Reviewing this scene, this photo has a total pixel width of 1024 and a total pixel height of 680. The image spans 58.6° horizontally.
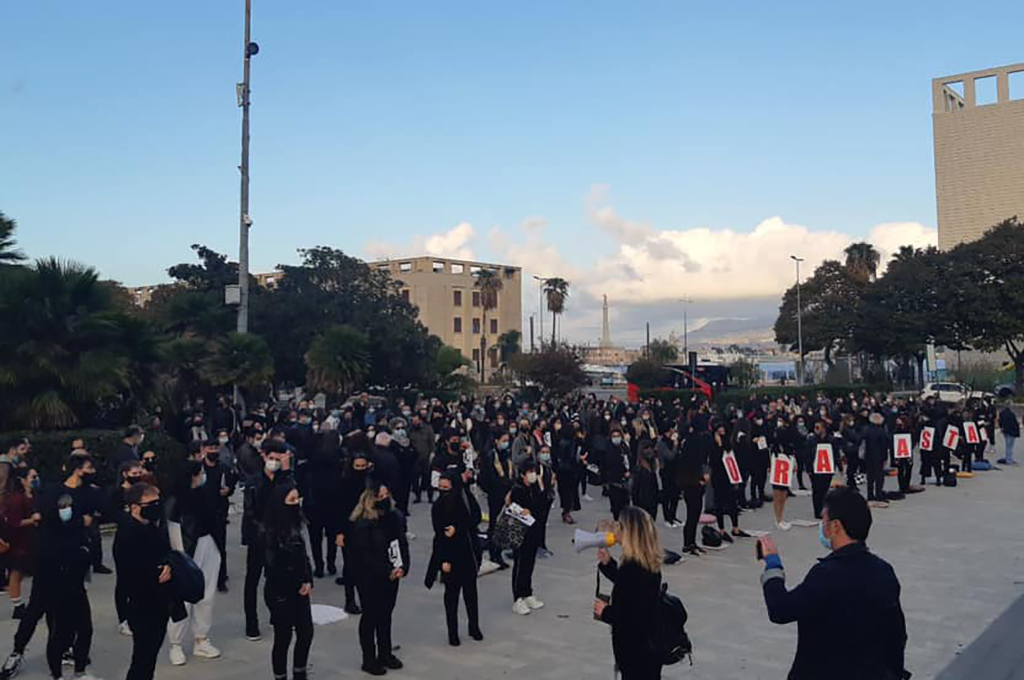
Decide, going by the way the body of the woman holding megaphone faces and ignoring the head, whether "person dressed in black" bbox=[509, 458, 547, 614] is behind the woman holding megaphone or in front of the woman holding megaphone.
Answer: in front

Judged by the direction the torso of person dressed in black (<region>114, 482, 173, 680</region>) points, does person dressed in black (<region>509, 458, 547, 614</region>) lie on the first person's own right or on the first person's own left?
on the first person's own left

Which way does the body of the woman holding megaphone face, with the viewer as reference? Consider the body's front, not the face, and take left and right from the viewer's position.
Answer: facing away from the viewer and to the left of the viewer

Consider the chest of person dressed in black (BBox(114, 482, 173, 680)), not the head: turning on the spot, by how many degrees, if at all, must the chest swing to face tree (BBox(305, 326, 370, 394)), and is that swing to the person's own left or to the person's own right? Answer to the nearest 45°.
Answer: approximately 135° to the person's own left

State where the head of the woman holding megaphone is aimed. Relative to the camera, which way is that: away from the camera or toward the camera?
away from the camera

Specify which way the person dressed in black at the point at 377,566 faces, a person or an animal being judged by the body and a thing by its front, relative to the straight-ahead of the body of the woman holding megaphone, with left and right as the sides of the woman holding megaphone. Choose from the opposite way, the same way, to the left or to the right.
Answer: the opposite way

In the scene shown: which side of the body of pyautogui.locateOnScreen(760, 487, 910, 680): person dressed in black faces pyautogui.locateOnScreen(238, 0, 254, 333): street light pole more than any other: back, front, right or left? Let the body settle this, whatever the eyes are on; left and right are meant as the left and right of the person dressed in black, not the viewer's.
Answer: front

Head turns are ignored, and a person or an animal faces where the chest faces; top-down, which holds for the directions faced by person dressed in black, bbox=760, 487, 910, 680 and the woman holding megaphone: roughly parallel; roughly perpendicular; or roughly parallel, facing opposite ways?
roughly parallel

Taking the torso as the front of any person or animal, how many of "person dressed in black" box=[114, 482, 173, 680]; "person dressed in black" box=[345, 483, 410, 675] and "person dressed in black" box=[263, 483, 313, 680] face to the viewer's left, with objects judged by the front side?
0

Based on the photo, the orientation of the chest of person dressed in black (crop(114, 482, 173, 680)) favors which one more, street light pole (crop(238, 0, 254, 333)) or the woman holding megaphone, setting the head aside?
the woman holding megaphone

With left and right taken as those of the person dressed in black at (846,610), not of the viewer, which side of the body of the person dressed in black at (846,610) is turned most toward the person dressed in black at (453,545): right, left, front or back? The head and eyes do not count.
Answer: front

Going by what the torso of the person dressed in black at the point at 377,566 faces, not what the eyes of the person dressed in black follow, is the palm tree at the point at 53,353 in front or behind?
behind

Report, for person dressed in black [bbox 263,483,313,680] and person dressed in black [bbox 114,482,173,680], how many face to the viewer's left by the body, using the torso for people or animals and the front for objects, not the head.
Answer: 0

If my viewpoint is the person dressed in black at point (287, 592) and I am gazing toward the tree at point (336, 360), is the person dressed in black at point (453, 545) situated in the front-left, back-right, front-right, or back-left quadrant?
front-right

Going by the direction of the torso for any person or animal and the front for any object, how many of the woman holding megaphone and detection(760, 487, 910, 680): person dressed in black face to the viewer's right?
0

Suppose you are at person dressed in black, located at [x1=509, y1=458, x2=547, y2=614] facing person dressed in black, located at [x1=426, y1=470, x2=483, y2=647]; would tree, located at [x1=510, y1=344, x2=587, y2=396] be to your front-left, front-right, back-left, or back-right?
back-right

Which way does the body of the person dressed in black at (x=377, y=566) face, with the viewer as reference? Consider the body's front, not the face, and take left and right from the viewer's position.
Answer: facing the viewer and to the right of the viewer

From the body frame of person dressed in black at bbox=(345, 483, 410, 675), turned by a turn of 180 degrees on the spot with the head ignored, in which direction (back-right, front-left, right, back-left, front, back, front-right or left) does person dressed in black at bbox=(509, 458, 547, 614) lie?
right
